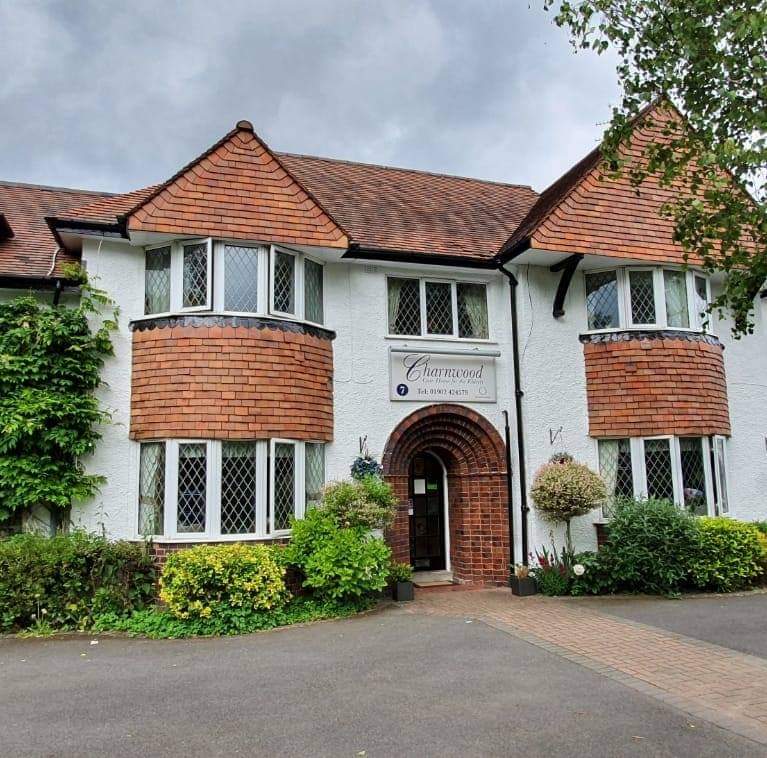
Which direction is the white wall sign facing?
toward the camera

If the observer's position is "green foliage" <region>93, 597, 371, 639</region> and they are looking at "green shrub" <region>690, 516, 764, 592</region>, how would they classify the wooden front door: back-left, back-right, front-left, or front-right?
front-left

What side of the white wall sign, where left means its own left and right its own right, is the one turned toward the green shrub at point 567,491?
left

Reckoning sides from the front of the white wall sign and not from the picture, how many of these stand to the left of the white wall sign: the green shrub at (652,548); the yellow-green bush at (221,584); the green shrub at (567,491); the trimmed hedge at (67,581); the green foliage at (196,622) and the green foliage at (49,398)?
2

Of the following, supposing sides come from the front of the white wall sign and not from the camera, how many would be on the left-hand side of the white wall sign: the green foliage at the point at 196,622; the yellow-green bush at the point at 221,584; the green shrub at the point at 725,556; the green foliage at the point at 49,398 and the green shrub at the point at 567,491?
2

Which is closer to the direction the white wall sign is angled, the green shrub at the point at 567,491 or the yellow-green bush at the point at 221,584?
the yellow-green bush

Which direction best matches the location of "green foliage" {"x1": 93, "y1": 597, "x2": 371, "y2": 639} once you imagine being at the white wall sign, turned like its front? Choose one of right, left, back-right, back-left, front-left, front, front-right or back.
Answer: front-right

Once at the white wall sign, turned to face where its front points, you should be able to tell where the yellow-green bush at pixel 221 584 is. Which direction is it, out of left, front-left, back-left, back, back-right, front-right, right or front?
front-right

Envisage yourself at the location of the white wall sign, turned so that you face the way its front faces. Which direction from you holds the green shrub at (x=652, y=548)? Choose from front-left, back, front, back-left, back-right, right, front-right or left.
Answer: left

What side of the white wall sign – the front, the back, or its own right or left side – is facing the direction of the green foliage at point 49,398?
right

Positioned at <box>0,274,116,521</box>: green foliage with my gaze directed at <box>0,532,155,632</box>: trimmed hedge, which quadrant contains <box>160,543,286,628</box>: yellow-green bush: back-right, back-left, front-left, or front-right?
front-left
